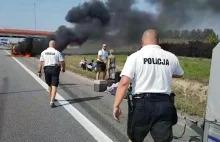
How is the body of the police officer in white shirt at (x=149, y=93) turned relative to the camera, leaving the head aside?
away from the camera

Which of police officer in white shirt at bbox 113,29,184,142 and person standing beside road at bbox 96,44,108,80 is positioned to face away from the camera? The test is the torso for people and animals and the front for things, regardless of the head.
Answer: the police officer in white shirt

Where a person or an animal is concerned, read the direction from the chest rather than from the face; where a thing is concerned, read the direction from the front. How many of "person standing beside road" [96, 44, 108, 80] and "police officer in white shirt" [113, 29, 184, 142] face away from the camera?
1

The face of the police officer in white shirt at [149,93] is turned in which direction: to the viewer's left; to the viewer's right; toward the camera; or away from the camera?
away from the camera

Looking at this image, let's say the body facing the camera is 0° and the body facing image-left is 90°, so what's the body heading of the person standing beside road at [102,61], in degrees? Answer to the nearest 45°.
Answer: approximately 315°

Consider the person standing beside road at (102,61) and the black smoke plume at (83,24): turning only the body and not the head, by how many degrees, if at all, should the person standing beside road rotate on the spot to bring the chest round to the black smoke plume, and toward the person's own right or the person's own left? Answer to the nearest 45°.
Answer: approximately 135° to the person's own left

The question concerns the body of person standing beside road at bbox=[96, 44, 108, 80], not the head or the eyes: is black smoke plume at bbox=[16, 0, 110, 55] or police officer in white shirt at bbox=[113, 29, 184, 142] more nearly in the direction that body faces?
the police officer in white shirt
